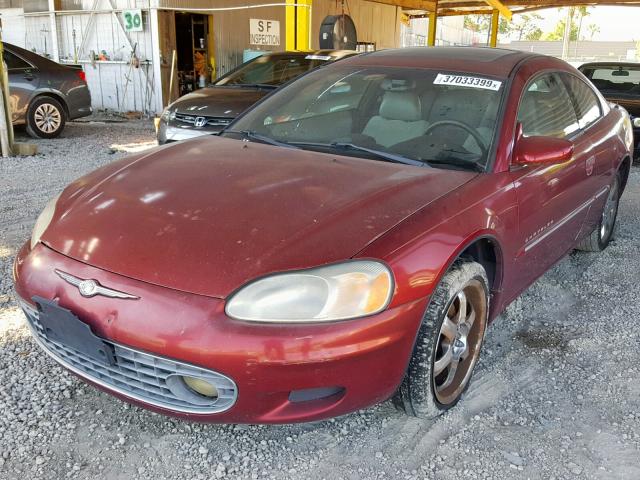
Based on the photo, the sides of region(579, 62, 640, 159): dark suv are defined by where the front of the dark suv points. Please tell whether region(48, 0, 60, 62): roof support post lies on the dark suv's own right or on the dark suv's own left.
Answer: on the dark suv's own right

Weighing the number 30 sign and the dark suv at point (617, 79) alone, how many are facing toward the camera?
2

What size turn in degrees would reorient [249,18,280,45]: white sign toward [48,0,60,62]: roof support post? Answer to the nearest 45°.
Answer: approximately 90° to its right

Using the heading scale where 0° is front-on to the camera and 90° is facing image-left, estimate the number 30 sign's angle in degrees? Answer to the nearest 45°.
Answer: approximately 0°

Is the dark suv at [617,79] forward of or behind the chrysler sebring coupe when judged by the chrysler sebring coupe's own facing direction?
behind

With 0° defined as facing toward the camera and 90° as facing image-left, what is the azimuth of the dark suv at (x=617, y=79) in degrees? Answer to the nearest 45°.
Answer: approximately 0°

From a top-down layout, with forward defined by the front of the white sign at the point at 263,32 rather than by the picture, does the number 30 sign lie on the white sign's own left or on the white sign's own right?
on the white sign's own right

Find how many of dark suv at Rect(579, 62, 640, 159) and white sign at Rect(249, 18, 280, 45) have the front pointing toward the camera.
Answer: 2

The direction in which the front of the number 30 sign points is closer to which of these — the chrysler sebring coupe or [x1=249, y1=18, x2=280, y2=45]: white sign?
the chrysler sebring coupe
